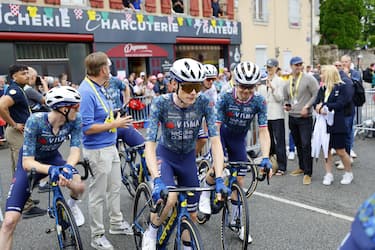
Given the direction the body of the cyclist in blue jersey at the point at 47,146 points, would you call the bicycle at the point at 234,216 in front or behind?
in front

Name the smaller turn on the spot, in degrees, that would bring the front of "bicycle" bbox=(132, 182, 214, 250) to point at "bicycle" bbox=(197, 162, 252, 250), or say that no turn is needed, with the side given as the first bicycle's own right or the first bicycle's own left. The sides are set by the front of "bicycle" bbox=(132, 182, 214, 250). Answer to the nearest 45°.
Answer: approximately 90° to the first bicycle's own left

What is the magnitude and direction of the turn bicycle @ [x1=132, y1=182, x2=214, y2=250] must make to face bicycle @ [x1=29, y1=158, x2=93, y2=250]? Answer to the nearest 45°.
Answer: approximately 135° to its right

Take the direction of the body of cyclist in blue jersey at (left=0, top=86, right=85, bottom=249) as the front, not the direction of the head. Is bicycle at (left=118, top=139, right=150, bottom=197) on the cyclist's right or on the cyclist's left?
on the cyclist's left

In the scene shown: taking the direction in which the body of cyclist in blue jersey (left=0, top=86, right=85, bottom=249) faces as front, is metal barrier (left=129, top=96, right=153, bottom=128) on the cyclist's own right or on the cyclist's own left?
on the cyclist's own left

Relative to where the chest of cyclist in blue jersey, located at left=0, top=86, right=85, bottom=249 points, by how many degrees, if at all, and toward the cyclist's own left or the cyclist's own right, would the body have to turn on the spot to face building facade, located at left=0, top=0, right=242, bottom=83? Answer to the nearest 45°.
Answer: approximately 135° to the cyclist's own left

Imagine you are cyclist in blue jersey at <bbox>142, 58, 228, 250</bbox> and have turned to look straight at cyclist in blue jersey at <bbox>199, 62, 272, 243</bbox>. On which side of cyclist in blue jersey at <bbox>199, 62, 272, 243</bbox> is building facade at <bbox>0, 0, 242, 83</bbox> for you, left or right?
left

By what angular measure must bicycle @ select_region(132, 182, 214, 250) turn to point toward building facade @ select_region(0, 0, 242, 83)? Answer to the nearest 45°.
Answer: approximately 135° to its left

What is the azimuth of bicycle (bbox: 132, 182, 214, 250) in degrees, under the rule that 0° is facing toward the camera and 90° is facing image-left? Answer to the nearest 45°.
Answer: approximately 315°

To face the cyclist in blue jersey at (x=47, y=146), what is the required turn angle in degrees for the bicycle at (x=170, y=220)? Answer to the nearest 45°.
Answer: approximately 135° to its right

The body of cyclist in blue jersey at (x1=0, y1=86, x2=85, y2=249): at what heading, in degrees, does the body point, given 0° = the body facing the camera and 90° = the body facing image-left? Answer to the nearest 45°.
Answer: approximately 315°

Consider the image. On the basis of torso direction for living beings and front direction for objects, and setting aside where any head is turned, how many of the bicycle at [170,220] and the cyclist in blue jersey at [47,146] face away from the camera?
0
